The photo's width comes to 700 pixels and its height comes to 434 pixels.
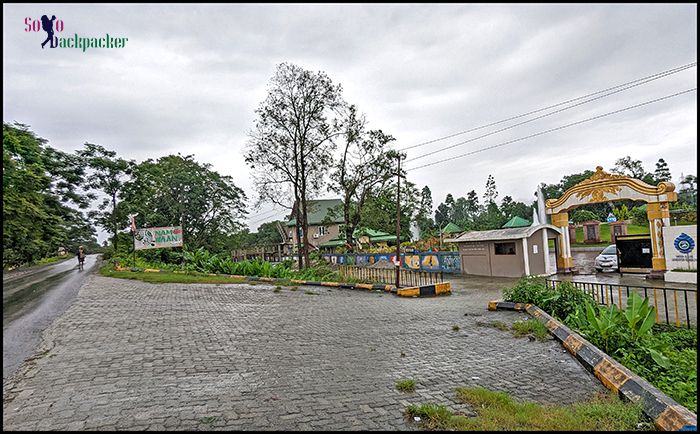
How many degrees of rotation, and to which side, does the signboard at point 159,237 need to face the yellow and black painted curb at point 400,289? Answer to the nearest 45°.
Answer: approximately 45° to its left

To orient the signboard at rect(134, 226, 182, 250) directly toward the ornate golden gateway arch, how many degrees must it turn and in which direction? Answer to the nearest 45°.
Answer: approximately 45° to its left

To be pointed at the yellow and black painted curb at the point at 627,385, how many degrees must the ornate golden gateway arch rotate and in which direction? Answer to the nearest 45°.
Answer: approximately 45° to its left

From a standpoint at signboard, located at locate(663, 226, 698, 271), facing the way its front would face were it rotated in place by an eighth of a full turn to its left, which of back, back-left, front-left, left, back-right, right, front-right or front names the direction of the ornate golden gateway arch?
back

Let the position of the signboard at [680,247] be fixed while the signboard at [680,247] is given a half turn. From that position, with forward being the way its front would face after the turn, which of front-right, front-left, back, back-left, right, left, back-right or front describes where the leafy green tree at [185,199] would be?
left

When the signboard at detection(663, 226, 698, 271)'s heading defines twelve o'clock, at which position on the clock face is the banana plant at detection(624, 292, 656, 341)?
The banana plant is roughly at 12 o'clock from the signboard.

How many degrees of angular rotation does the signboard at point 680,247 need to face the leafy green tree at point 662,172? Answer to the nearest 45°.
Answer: approximately 180°

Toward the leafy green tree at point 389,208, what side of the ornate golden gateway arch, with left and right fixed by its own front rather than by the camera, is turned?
right

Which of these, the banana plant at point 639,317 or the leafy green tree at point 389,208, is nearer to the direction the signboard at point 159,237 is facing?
the banana plant

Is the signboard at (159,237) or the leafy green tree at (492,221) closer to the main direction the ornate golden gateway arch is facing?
the signboard

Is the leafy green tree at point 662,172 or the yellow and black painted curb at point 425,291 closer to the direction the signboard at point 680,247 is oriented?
the yellow and black painted curb

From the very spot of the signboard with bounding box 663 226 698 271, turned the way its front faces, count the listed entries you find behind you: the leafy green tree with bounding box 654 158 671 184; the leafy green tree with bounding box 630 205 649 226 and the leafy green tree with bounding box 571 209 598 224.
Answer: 3

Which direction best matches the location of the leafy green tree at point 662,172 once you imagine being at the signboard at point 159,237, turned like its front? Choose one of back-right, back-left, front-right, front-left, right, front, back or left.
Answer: left
